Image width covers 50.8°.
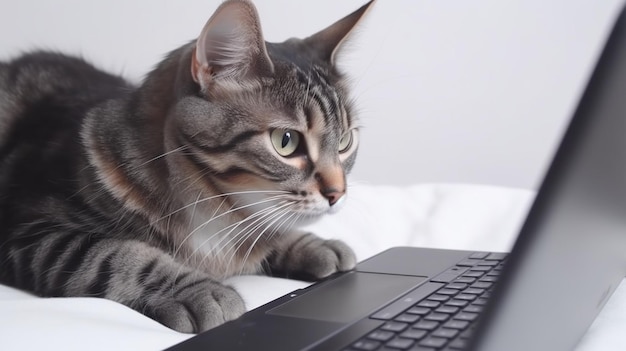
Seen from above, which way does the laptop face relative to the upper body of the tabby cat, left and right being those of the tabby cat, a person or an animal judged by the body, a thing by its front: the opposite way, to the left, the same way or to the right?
the opposite way

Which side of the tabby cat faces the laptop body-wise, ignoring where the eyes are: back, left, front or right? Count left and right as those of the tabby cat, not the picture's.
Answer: front

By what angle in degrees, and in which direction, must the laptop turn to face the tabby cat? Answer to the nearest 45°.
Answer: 0° — it already faces it

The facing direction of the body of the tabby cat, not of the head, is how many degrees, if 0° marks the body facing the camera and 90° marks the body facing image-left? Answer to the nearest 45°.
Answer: approximately 315°
